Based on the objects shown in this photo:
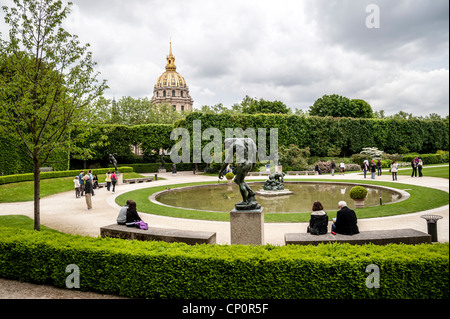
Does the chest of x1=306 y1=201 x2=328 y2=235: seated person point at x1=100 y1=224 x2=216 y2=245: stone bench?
no

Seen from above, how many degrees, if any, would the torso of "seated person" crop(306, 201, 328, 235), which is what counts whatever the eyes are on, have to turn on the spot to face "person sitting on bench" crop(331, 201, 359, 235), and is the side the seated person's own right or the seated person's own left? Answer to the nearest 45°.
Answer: approximately 90° to the seated person's own right

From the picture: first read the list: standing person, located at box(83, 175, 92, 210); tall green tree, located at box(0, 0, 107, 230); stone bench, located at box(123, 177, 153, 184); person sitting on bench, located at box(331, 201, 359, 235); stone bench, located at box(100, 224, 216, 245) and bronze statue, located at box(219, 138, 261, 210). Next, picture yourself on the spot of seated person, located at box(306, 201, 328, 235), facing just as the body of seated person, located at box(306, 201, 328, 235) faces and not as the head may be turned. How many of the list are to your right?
1

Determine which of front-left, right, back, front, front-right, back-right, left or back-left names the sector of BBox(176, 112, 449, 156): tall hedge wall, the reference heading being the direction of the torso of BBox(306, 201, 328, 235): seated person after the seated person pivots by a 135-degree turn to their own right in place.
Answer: back-left

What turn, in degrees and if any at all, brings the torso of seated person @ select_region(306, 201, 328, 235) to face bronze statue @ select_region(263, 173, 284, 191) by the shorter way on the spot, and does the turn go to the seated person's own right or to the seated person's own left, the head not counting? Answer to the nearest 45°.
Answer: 0° — they already face it

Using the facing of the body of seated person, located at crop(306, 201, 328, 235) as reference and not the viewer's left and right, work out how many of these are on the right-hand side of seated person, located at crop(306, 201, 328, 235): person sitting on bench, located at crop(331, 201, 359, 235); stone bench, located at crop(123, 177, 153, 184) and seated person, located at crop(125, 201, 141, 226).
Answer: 1

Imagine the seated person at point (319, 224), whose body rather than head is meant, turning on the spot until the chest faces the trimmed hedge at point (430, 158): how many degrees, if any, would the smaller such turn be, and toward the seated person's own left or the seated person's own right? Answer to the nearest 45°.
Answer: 0° — they already face it

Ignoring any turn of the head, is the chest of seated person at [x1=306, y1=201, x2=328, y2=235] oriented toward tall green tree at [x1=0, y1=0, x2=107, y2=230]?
no

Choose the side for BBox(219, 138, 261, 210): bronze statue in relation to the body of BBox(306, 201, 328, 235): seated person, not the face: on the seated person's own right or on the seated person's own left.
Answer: on the seated person's own left

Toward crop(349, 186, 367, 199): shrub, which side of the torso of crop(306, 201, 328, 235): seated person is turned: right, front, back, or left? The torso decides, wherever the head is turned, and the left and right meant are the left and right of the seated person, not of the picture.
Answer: front

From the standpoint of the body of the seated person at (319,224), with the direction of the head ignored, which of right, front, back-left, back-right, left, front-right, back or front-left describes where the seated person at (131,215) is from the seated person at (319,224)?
left

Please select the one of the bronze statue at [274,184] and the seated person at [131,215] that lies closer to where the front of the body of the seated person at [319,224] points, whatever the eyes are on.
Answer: the bronze statue

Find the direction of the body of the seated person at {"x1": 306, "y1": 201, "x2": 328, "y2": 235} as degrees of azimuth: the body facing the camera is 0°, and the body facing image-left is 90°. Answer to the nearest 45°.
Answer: approximately 180°
